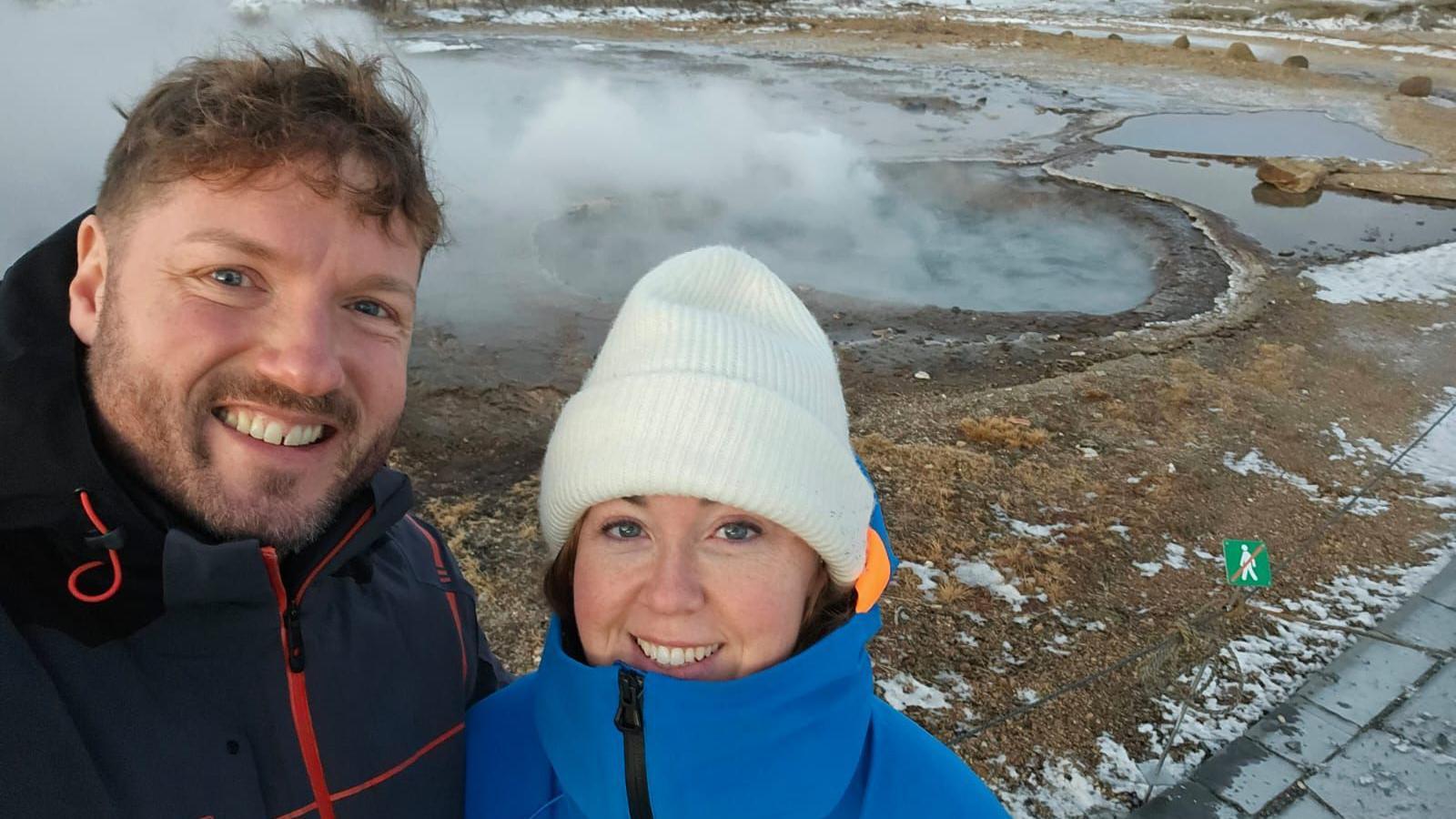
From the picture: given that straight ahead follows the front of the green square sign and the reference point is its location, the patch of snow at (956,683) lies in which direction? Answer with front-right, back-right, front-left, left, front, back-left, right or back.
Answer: right

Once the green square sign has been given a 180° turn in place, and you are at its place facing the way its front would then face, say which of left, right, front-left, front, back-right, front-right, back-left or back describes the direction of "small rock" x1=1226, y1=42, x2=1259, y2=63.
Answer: front

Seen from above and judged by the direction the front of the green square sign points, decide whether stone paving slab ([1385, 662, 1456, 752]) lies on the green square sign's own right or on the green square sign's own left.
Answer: on the green square sign's own left

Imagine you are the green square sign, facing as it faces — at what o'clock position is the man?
The man is roughly at 1 o'clock from the green square sign.

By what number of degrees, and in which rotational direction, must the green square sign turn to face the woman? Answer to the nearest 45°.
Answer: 0° — it already faces them

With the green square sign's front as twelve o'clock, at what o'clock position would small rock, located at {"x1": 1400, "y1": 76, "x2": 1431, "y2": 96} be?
The small rock is roughly at 6 o'clock from the green square sign.

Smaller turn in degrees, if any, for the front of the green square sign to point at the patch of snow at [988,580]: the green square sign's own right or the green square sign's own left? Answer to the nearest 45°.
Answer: approximately 135° to the green square sign's own right

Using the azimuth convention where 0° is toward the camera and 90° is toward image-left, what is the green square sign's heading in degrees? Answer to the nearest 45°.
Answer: approximately 0°

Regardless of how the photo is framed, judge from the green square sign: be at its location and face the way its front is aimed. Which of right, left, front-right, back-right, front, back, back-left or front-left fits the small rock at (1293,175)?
back

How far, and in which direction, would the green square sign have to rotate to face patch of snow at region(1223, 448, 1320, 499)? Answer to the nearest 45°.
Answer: approximately 180°
